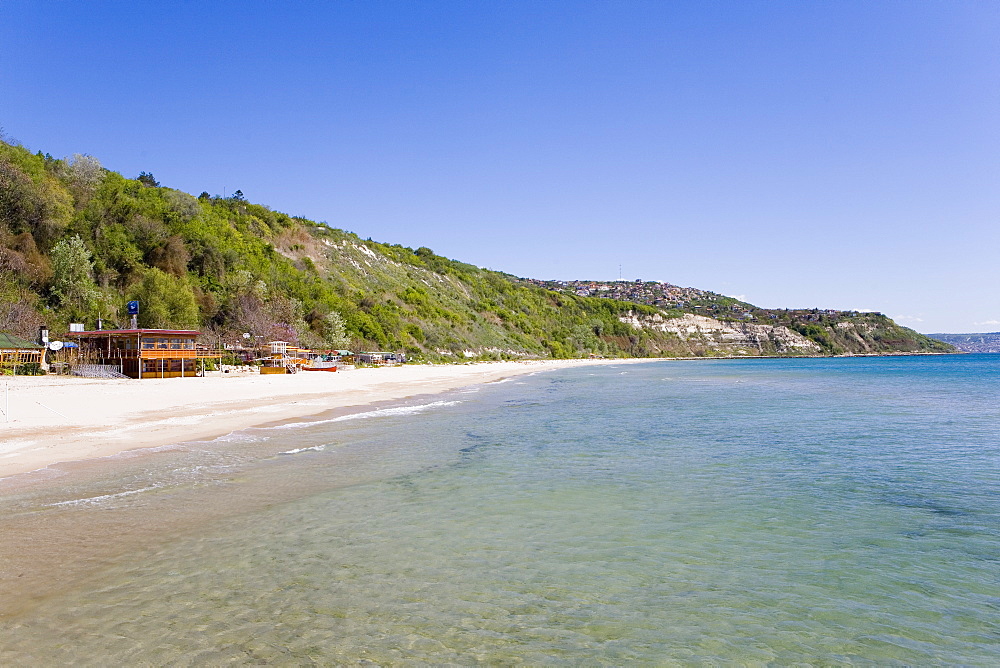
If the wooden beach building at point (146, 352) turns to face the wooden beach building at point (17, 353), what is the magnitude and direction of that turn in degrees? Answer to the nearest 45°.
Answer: approximately 135° to its right

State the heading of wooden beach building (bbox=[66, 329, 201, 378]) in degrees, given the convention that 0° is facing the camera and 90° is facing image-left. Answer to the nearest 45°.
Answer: approximately 315°

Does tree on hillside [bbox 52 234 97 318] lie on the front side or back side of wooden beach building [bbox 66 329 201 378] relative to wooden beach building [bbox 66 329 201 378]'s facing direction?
on the back side

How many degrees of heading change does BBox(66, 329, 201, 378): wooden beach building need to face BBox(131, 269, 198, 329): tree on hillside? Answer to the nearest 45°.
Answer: approximately 135° to its left
